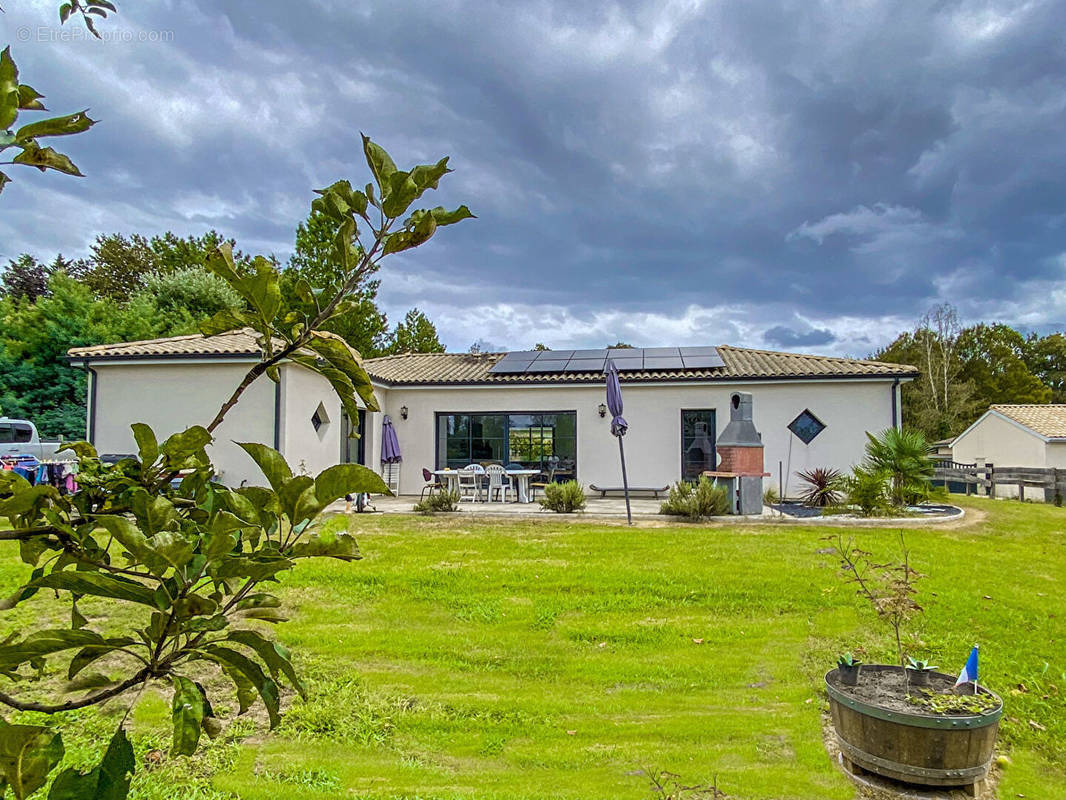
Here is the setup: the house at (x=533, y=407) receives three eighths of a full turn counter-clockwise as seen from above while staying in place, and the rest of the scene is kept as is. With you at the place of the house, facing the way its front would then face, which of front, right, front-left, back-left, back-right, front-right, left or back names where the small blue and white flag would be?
back-right

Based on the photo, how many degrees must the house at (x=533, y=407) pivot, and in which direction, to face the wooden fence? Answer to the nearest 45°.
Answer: approximately 90° to its left

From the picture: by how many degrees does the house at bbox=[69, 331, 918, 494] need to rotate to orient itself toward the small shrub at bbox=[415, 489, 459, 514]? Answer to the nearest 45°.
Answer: approximately 45° to its right

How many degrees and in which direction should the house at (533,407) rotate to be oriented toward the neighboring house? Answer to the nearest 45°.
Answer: approximately 135° to its left

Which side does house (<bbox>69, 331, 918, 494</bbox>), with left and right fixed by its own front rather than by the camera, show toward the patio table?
front

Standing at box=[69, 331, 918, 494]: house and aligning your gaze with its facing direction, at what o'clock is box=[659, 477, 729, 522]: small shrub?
The small shrub is roughly at 11 o'clock from the house.

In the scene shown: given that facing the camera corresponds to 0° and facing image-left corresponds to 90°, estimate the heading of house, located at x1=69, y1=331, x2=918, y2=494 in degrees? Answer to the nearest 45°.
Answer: approximately 0°

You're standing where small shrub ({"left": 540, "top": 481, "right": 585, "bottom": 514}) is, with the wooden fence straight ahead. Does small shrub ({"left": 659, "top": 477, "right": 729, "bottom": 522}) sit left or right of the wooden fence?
right

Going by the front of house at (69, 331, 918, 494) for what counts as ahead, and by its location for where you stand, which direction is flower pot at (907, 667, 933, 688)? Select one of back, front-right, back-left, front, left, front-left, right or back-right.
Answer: front

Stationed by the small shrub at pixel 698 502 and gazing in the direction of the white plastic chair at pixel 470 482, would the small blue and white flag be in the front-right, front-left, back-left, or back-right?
back-left

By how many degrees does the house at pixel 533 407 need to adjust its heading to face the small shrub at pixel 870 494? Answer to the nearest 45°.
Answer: approximately 45° to its left

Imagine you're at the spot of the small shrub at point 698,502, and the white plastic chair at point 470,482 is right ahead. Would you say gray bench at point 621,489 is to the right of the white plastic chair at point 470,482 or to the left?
right

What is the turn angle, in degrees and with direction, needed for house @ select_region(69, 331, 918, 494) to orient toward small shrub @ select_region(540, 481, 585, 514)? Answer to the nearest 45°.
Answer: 0° — it already faces it

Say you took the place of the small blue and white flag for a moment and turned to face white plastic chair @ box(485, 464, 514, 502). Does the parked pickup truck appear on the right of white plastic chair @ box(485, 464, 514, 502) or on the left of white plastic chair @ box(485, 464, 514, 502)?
left

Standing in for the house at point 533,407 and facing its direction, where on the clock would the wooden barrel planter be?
The wooden barrel planter is roughly at 12 o'clock from the house.
